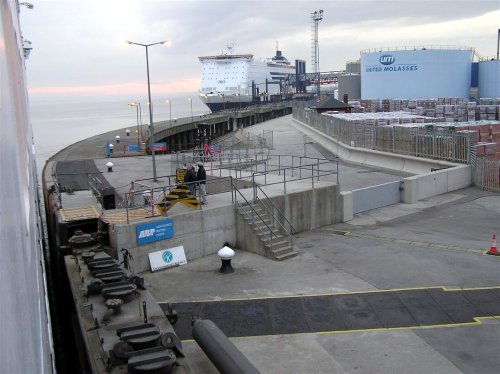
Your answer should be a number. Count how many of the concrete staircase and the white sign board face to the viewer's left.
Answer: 0

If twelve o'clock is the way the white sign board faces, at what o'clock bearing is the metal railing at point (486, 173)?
The metal railing is roughly at 8 o'clock from the white sign board.

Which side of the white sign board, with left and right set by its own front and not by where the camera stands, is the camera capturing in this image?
front

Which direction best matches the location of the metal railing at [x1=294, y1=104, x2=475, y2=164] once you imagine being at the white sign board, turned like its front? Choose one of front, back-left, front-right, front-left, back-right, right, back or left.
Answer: back-left

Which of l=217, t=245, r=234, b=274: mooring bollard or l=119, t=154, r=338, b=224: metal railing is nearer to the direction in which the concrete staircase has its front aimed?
the mooring bollard

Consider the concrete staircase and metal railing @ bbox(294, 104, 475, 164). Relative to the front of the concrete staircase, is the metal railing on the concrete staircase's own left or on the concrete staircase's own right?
on the concrete staircase's own left

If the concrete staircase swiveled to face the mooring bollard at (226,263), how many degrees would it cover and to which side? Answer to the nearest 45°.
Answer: approximately 90° to its right

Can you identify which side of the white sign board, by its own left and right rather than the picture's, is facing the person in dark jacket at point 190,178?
back

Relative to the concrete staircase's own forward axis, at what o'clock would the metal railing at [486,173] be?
The metal railing is roughly at 9 o'clock from the concrete staircase.

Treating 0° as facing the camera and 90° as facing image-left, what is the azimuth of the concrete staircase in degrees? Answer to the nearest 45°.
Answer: approximately 315°

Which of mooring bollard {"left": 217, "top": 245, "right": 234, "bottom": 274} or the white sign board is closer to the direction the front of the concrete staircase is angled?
the mooring bollard

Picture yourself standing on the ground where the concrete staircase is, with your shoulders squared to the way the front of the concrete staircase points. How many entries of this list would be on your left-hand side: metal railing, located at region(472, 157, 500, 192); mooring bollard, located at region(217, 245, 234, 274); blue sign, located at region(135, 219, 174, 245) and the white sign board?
1
